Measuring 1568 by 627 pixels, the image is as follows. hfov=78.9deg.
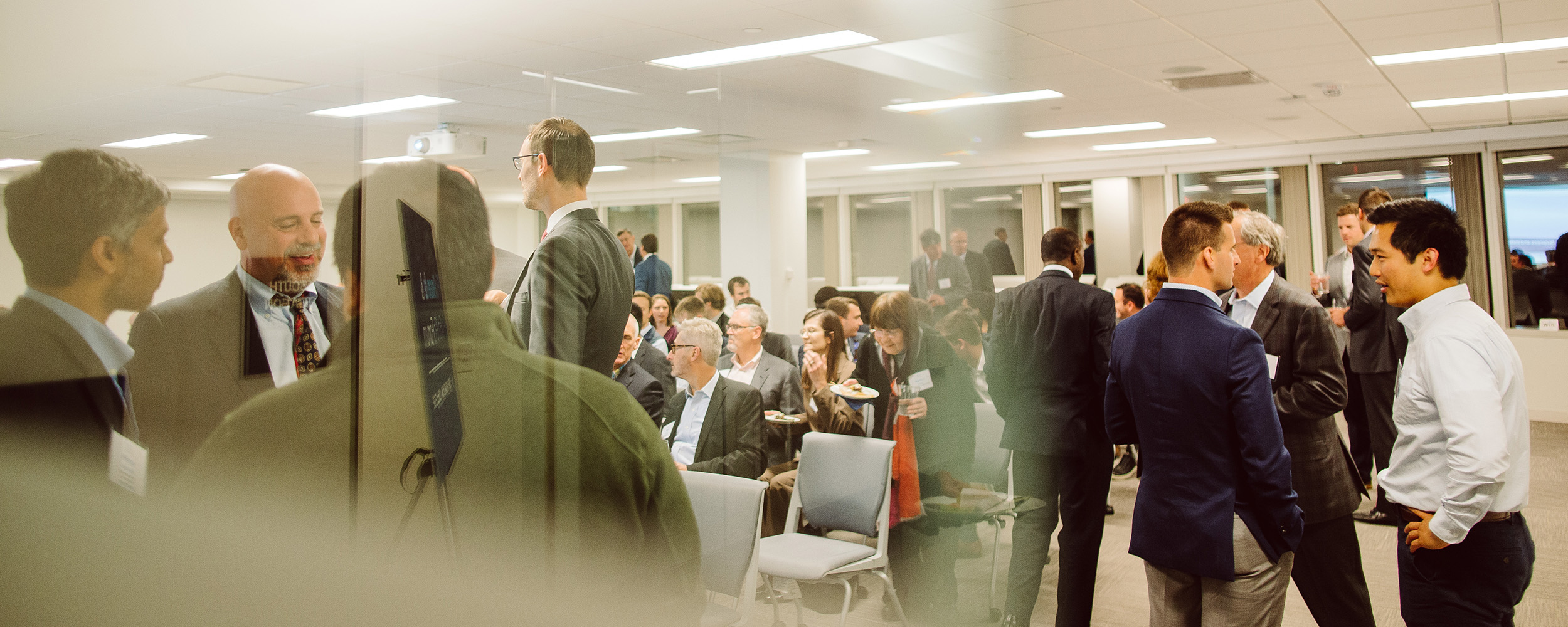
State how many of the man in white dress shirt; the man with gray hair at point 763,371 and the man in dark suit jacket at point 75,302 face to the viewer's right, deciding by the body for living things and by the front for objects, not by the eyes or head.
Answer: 1

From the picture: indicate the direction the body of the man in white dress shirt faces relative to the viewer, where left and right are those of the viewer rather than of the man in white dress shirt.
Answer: facing to the left of the viewer

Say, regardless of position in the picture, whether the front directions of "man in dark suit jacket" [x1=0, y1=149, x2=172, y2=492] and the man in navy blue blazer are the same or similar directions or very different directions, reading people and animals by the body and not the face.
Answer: same or similar directions

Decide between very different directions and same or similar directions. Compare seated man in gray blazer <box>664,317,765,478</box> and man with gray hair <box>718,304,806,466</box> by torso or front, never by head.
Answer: same or similar directions

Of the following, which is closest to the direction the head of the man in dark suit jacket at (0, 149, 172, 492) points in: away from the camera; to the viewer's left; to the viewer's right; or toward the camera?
to the viewer's right

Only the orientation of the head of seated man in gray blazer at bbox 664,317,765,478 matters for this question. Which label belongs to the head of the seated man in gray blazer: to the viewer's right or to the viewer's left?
to the viewer's left

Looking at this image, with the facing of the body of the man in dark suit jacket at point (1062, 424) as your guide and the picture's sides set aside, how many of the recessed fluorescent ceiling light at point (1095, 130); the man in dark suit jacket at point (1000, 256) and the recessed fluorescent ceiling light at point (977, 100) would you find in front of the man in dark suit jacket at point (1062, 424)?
3

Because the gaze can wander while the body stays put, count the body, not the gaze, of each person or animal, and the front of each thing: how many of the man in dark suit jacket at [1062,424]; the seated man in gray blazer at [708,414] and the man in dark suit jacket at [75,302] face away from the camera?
1

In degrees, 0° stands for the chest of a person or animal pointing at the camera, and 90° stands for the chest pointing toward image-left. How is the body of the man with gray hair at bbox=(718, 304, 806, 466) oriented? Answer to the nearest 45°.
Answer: approximately 45°

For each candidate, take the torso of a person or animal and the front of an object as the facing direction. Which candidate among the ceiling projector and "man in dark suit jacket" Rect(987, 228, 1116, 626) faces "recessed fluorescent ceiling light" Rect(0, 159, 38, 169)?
the ceiling projector

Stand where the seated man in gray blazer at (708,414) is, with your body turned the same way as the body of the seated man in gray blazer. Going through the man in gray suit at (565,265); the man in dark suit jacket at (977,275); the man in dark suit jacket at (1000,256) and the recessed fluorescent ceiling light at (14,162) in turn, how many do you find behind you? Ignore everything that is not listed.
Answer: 2

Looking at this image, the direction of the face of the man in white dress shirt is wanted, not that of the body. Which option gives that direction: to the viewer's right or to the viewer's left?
to the viewer's left

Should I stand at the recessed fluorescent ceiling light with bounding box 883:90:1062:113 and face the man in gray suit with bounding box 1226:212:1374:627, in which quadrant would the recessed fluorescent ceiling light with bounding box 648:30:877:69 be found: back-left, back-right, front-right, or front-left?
front-right

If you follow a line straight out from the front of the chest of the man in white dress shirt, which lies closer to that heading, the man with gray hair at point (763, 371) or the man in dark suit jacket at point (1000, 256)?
the man with gray hair

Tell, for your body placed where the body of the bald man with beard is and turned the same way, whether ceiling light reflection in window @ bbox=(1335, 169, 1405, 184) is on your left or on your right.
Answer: on your left

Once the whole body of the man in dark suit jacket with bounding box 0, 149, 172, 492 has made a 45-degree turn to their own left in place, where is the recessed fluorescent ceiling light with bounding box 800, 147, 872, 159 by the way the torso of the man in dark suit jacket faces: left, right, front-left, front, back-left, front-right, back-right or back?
front

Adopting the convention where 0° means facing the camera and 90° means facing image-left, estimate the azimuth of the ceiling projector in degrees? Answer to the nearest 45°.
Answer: approximately 45°

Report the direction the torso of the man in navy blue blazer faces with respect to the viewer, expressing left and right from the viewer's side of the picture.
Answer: facing away from the viewer and to the right of the viewer
